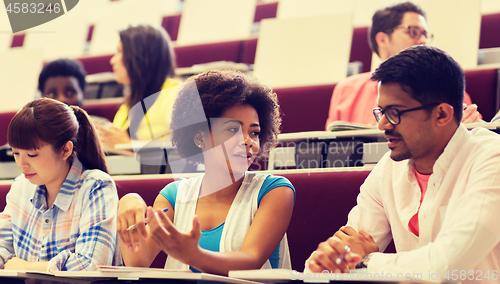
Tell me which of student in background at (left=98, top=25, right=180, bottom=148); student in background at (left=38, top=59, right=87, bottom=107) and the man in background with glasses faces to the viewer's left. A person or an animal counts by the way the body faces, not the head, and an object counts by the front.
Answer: student in background at (left=98, top=25, right=180, bottom=148)

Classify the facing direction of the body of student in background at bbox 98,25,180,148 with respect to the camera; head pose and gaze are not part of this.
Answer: to the viewer's left

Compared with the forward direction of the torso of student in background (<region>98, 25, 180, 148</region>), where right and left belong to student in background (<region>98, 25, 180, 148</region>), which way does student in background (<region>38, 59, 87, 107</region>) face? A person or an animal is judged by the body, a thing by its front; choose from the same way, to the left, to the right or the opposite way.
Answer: to the left

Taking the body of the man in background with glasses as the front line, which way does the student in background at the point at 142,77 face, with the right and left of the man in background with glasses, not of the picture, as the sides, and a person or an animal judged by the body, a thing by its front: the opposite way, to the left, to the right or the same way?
to the right

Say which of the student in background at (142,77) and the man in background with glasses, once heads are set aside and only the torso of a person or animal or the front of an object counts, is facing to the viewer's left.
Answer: the student in background

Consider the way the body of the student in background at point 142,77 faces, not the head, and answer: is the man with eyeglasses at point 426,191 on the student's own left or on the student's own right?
on the student's own left

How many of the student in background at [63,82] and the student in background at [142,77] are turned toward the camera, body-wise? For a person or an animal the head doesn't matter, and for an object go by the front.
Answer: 1
